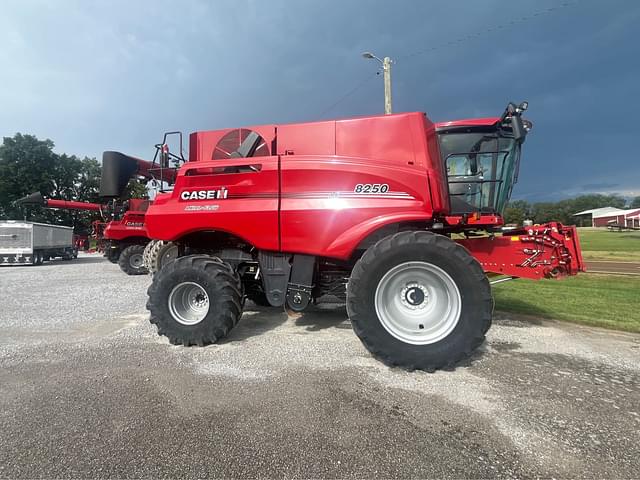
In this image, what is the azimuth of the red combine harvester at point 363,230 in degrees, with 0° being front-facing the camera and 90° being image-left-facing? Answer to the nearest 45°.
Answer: approximately 270°

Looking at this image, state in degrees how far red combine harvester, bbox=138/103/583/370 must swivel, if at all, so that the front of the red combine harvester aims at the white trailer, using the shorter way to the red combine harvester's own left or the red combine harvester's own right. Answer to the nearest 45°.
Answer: approximately 135° to the red combine harvester's own left
